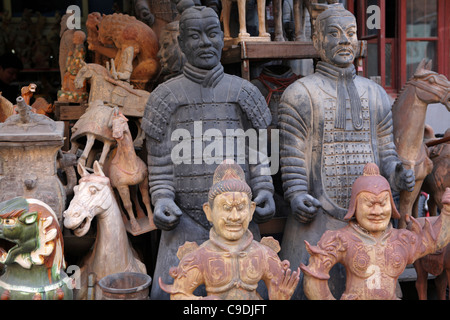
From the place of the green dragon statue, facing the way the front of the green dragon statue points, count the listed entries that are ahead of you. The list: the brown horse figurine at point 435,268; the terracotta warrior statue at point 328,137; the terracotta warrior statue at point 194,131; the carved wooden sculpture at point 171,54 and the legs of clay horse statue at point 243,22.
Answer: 0

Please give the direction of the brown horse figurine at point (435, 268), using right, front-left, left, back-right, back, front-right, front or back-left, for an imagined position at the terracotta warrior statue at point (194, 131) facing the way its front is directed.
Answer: left

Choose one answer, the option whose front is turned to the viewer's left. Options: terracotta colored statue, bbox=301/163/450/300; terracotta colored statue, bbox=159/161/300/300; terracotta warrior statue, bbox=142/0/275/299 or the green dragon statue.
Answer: the green dragon statue

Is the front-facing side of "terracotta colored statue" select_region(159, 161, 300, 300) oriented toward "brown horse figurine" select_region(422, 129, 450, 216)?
no

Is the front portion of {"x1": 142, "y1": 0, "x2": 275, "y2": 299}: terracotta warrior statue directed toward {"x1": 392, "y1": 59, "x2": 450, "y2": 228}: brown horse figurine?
no

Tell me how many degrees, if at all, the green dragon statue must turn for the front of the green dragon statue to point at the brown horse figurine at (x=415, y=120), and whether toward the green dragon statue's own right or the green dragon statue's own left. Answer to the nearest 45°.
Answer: approximately 180°

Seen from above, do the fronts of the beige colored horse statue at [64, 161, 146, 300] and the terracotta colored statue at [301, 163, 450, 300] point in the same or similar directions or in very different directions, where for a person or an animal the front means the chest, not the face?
same or similar directions

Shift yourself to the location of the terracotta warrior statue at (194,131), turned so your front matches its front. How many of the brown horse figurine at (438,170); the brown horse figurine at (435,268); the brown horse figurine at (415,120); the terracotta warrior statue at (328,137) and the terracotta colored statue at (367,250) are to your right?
0

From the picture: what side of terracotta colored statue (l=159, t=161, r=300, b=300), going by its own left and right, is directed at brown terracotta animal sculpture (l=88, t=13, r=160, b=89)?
back

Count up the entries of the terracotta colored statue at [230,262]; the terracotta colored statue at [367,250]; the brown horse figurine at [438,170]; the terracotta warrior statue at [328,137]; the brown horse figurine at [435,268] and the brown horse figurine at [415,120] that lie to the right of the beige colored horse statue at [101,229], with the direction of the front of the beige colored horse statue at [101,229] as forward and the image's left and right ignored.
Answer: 0

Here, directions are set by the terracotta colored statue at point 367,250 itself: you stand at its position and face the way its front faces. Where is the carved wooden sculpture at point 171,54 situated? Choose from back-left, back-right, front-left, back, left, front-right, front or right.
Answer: back-right

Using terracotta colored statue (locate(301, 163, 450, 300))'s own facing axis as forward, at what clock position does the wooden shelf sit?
The wooden shelf is roughly at 5 o'clock from the terracotta colored statue.

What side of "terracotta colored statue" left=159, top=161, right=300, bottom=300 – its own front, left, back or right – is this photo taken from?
front

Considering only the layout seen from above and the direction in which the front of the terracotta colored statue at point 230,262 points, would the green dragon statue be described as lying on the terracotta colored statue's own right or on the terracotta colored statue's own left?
on the terracotta colored statue's own right

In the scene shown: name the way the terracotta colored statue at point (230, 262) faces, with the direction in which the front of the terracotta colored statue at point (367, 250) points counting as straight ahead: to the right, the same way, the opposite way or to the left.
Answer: the same way

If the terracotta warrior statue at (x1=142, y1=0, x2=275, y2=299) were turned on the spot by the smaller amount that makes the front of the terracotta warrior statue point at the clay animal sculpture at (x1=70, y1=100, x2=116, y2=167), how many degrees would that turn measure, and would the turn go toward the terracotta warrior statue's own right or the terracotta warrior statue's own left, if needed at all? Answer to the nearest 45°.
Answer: approximately 135° to the terracotta warrior statue's own right

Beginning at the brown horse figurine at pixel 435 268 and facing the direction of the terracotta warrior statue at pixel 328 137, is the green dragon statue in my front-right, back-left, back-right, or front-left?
front-left

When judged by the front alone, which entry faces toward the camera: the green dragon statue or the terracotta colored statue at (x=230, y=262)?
the terracotta colored statue

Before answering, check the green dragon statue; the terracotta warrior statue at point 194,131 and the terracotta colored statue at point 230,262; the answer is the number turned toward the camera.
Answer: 2

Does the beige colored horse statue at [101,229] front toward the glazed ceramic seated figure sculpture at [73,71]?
no

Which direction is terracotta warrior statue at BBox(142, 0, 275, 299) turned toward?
toward the camera
